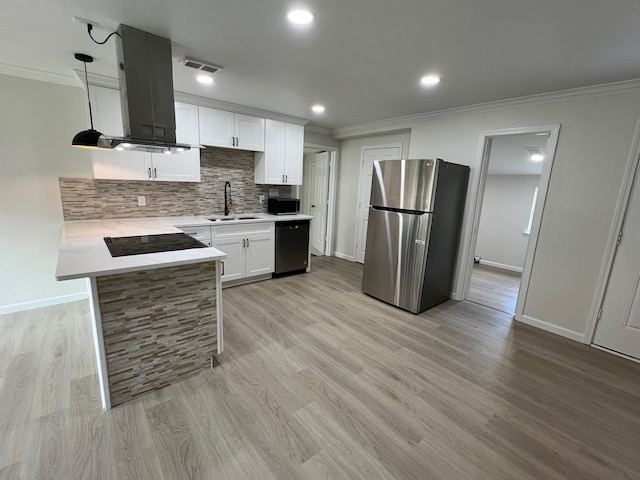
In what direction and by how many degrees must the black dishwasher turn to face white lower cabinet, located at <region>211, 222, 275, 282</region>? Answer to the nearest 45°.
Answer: approximately 90° to its right

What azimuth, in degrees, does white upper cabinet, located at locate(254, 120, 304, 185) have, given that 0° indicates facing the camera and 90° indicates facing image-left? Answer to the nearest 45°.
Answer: approximately 315°

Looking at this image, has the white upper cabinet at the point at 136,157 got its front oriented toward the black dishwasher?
no

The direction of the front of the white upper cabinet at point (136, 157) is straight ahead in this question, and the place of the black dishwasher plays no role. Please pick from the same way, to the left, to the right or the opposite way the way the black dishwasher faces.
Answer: the same way

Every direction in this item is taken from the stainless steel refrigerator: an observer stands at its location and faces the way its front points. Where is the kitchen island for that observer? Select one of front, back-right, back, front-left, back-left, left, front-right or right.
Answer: front

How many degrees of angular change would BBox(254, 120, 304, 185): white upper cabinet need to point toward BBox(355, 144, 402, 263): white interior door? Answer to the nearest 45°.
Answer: approximately 45° to its left

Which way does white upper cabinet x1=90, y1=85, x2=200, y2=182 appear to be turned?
toward the camera

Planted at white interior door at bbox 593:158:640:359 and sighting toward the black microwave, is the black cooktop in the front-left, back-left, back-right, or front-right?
front-left

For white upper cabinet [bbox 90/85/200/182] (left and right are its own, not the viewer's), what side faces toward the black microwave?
left

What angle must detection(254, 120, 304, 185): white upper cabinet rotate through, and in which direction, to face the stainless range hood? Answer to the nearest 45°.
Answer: approximately 90° to its right

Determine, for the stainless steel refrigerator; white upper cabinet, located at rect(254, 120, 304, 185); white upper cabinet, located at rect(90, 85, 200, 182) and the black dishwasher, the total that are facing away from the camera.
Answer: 0

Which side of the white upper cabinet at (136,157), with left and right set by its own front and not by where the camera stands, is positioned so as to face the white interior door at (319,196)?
left

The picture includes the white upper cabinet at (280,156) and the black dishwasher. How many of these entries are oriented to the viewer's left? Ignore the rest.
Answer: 0

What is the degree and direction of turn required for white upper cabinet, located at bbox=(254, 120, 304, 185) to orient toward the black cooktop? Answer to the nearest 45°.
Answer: approximately 90° to its right

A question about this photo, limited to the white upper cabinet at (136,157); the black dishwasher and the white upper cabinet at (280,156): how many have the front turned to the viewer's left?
0

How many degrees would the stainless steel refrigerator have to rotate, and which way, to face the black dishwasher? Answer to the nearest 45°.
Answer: approximately 45° to its right

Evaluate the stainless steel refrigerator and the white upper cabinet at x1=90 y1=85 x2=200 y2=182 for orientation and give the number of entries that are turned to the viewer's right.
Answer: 0

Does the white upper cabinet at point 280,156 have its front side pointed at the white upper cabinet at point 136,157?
no
